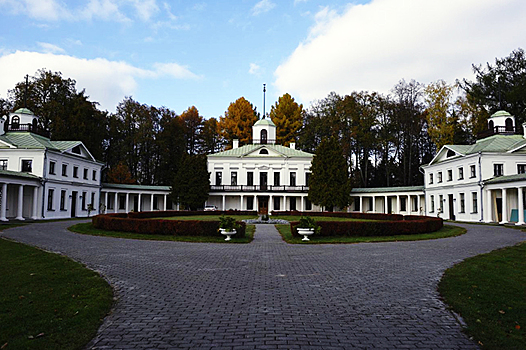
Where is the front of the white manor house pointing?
toward the camera

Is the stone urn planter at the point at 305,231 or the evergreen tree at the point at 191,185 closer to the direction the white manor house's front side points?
the stone urn planter

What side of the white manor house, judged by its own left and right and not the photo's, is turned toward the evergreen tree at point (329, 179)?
left

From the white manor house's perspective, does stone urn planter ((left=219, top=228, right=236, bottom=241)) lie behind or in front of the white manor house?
in front

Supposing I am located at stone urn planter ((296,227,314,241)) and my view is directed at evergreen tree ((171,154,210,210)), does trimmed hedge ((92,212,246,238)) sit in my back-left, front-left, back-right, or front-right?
front-left

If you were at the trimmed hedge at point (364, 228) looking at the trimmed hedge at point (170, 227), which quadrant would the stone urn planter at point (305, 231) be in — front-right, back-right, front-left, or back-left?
front-left

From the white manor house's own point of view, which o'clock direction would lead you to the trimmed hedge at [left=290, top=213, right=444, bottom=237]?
The trimmed hedge is roughly at 10 o'clock from the white manor house.

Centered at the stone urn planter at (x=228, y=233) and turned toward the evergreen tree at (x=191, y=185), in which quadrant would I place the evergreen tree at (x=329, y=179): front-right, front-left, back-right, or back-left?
front-right

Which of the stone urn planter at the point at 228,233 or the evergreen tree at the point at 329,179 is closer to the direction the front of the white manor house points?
the stone urn planter

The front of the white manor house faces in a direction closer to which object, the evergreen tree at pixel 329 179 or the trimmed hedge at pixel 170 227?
the trimmed hedge

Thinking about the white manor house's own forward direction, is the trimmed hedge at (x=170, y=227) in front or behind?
in front
